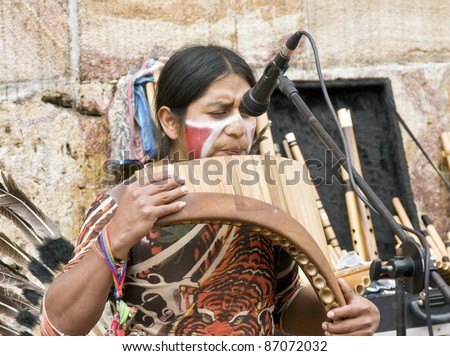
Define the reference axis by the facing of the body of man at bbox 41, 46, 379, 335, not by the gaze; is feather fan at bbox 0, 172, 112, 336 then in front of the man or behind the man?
behind

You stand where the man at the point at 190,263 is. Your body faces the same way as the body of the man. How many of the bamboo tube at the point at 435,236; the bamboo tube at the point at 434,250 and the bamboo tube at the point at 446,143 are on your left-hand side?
3

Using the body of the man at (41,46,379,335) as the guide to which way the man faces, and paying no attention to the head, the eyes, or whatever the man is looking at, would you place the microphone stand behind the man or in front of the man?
in front

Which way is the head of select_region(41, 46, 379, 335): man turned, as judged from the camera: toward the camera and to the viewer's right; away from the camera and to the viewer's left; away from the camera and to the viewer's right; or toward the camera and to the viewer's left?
toward the camera and to the viewer's right

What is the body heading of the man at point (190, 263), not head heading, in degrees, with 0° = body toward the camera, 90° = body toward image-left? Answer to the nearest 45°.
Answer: approximately 315°

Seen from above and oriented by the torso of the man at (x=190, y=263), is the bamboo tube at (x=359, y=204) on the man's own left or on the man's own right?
on the man's own left

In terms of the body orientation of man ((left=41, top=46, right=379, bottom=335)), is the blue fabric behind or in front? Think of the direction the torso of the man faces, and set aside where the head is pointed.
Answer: behind

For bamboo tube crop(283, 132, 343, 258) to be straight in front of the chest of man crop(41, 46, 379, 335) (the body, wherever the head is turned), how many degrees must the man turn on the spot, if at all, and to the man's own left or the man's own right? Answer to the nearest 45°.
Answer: approximately 135° to the man's own left

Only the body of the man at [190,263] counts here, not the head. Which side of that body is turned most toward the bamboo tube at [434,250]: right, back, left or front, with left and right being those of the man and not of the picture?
left

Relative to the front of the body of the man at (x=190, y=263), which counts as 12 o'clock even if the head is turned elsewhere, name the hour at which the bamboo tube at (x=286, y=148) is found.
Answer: The bamboo tube is roughly at 8 o'clock from the man.
